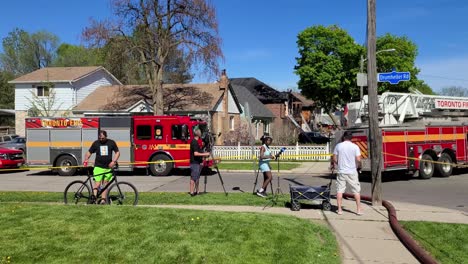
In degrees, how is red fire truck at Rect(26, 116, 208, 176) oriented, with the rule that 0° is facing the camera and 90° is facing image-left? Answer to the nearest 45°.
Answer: approximately 270°

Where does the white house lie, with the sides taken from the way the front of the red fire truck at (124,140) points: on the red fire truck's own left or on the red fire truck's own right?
on the red fire truck's own left

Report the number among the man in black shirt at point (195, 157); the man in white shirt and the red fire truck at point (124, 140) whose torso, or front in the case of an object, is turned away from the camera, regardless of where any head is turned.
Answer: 1

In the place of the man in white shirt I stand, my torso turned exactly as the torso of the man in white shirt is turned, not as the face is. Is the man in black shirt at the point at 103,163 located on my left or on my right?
on my left

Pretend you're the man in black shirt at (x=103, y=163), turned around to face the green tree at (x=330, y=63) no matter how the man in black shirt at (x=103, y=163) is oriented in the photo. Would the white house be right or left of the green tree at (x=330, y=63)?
left

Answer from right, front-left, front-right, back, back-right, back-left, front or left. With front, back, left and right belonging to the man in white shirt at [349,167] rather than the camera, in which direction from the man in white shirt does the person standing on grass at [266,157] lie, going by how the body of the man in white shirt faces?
front-left

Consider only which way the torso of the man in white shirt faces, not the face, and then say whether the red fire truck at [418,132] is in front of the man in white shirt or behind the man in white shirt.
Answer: in front

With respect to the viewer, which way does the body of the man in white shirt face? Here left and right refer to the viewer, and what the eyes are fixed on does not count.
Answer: facing away from the viewer

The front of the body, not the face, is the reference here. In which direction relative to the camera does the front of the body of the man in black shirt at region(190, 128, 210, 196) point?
to the viewer's right

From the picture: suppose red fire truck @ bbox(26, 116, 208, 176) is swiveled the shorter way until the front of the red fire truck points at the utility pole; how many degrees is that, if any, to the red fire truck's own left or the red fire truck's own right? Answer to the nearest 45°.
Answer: approximately 45° to the red fire truck's own right

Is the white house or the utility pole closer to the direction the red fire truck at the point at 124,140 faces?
the utility pole
